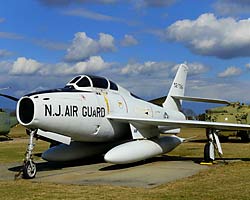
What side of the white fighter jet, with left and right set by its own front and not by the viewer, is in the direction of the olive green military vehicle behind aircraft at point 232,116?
back

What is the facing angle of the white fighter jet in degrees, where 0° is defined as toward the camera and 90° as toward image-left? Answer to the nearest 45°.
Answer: approximately 45°
